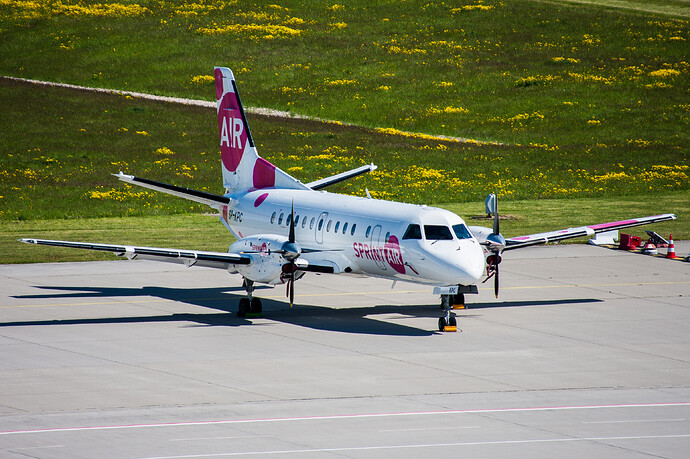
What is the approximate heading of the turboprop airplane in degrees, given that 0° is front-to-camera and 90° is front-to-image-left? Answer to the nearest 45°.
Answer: approximately 315°
